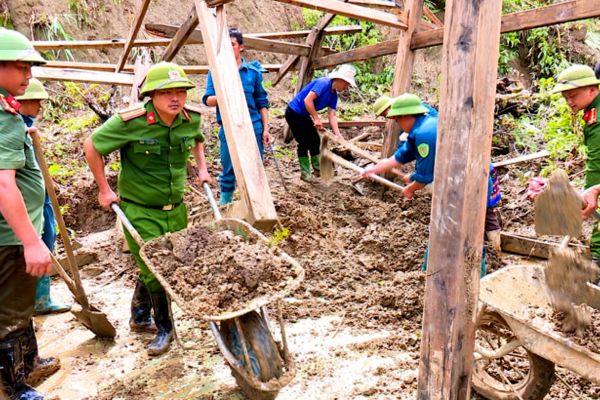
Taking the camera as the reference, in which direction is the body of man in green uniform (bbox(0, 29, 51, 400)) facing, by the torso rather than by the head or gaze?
to the viewer's right

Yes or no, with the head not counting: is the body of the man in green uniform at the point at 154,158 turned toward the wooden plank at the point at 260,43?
no

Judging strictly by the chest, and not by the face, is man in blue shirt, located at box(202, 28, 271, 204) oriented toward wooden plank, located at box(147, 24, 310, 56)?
no

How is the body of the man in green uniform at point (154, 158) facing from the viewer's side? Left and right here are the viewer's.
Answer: facing the viewer and to the right of the viewer

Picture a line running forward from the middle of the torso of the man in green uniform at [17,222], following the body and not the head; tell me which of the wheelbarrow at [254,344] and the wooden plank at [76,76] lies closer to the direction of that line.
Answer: the wheelbarrow

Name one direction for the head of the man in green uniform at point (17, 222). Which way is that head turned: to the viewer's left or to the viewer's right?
to the viewer's right

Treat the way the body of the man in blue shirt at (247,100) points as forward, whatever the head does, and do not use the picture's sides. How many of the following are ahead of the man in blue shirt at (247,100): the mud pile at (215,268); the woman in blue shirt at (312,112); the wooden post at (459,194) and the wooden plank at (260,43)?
2

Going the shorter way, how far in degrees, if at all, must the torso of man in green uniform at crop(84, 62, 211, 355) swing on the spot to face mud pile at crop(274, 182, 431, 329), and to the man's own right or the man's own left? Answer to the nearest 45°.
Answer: approximately 90° to the man's own left

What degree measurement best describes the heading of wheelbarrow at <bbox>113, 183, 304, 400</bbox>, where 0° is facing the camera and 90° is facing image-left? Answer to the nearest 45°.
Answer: approximately 315°

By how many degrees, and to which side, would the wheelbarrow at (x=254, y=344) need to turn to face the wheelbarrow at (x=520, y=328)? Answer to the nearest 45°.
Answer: approximately 45° to its left

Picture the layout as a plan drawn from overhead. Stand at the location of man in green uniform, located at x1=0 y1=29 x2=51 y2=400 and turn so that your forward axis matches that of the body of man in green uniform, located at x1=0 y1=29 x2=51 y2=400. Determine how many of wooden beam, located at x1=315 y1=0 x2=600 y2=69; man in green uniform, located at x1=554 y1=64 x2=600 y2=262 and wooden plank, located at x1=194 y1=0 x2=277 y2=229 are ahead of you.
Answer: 3

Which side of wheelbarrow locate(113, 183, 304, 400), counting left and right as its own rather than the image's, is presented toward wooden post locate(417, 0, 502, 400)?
front

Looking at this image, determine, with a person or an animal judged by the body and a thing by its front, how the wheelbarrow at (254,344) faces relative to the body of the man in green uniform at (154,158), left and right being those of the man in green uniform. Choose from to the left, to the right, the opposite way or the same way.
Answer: the same way

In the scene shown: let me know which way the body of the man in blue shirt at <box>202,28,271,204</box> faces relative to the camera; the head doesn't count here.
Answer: toward the camera
